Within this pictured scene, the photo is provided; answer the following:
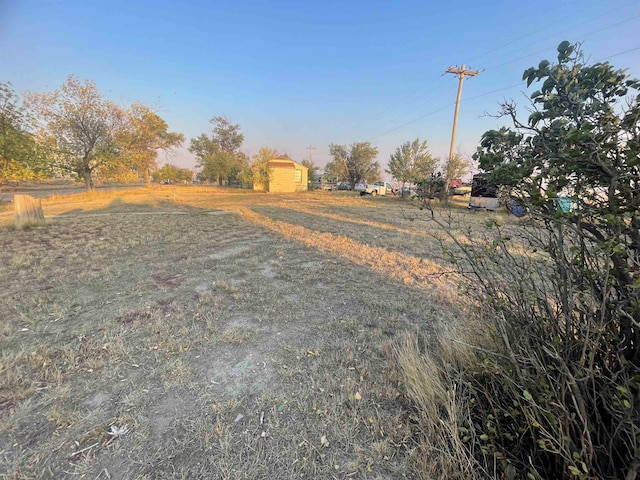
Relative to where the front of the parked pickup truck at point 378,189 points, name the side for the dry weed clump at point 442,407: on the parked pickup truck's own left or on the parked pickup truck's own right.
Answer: on the parked pickup truck's own left

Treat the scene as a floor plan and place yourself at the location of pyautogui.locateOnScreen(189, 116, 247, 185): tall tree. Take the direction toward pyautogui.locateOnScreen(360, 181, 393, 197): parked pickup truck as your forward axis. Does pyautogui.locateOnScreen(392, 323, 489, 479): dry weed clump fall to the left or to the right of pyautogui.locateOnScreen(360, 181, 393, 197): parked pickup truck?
right

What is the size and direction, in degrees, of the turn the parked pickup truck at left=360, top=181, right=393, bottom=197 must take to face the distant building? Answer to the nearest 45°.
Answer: approximately 45° to its right

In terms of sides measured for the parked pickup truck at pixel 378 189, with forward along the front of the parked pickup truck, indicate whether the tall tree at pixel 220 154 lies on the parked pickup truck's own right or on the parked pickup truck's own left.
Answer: on the parked pickup truck's own right

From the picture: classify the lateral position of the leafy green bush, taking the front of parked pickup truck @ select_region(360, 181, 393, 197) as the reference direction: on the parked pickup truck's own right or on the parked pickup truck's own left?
on the parked pickup truck's own left

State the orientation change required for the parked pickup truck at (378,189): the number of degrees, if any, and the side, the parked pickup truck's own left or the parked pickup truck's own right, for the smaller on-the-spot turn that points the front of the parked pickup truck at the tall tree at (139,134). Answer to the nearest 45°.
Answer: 0° — it already faces it

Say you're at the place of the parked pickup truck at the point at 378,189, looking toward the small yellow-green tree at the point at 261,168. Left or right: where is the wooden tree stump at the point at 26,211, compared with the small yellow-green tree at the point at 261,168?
left

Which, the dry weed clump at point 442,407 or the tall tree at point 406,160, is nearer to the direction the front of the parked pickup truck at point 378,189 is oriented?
the dry weed clump
